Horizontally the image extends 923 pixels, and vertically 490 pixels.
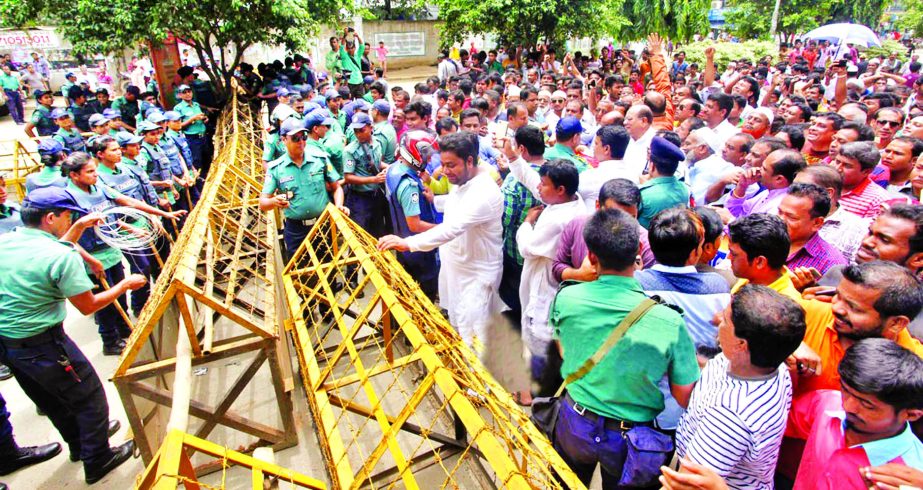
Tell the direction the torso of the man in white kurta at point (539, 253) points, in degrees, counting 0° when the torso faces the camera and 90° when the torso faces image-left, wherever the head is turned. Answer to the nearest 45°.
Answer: approximately 90°

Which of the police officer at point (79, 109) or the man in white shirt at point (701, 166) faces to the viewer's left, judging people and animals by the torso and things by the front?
the man in white shirt

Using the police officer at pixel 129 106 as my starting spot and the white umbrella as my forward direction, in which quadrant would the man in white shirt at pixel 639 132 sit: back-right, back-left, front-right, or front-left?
front-right

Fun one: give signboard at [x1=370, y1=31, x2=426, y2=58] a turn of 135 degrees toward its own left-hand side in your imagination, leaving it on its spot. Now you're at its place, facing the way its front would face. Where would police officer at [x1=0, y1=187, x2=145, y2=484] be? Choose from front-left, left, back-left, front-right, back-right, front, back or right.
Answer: back-right

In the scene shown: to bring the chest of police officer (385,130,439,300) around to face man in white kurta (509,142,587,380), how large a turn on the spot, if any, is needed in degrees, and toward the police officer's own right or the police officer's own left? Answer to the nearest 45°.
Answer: approximately 45° to the police officer's own right

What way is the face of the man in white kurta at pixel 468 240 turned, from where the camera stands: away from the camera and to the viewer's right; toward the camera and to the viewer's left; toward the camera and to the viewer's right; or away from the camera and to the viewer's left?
toward the camera and to the viewer's left

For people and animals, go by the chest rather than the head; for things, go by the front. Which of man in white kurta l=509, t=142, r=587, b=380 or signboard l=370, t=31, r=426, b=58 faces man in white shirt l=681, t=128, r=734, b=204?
the signboard

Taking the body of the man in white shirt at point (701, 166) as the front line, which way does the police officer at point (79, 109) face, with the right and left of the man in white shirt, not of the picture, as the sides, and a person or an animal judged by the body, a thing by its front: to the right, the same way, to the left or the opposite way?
the opposite way

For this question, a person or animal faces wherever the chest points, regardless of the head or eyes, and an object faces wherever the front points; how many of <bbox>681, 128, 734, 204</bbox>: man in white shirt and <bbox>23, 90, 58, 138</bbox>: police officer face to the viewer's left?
1

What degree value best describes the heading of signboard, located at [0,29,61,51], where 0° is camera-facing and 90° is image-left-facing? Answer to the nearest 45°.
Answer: approximately 0°

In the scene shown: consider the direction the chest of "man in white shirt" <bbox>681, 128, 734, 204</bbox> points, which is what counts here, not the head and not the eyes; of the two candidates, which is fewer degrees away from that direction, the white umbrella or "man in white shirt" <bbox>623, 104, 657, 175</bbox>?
the man in white shirt

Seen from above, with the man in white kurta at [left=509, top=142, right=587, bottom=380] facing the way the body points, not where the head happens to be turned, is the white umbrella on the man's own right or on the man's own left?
on the man's own right

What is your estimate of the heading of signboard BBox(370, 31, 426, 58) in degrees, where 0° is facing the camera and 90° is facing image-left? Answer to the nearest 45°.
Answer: approximately 0°

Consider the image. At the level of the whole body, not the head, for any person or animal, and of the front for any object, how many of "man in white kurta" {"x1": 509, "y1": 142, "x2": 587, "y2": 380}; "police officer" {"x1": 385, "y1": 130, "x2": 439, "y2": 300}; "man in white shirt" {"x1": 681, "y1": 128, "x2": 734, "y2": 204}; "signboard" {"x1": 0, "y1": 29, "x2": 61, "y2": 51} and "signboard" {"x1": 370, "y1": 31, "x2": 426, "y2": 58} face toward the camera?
2

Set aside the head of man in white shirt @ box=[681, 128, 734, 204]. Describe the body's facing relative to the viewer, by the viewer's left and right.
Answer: facing to the left of the viewer

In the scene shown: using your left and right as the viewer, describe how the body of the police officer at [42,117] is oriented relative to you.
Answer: facing the viewer and to the right of the viewer

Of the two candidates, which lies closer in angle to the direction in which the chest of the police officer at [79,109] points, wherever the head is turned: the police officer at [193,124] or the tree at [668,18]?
the police officer

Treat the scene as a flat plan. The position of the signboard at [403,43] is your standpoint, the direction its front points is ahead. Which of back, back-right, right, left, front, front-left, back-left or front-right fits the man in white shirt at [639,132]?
front
